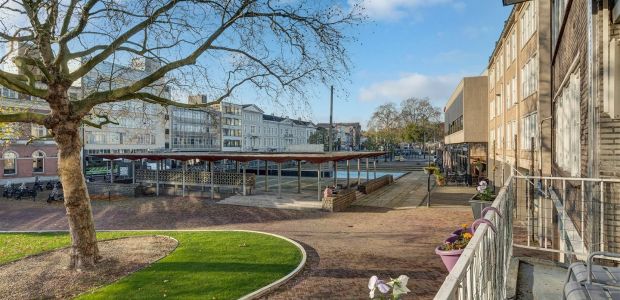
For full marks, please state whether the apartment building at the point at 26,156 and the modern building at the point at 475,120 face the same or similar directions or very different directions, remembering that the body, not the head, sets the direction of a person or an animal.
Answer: very different directions

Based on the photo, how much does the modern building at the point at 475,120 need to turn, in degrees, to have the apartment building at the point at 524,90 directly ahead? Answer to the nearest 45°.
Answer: approximately 90° to its left

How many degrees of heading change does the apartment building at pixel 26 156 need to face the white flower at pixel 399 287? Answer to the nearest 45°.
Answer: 0° — it already faces it

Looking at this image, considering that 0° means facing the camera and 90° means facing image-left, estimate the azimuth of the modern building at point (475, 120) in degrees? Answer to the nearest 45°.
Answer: approximately 90°

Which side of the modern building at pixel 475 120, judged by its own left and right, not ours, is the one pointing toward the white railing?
left

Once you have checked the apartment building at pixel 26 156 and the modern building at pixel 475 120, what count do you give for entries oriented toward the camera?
1

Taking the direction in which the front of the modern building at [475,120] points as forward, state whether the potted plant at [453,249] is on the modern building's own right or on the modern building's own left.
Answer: on the modern building's own left

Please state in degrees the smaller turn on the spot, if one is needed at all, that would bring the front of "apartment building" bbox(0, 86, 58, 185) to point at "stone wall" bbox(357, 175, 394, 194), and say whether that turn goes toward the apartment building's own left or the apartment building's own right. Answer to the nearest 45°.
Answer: approximately 45° to the apartment building's own left

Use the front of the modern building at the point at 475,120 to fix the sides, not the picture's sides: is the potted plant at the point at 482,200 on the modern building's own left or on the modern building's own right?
on the modern building's own left
